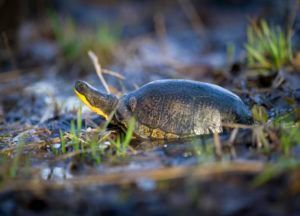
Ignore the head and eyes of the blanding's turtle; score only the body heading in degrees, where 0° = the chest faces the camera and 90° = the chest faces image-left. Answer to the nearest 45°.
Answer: approximately 90°

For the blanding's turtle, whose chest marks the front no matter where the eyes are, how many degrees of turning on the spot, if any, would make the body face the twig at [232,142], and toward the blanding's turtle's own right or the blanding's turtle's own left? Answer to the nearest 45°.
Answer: approximately 135° to the blanding's turtle's own left

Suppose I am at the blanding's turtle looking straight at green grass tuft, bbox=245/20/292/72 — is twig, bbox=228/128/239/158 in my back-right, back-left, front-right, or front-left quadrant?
back-right

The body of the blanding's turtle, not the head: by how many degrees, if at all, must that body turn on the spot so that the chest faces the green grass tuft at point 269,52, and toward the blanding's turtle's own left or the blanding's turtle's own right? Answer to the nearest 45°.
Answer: approximately 135° to the blanding's turtle's own right
